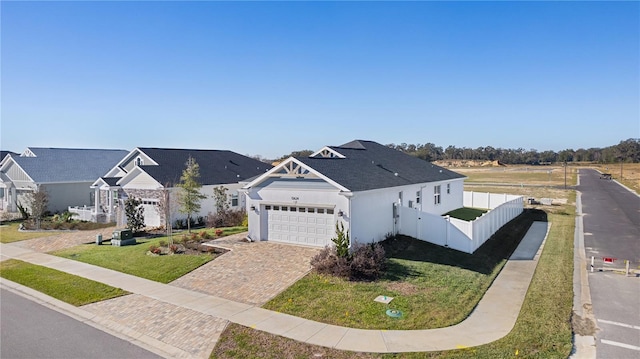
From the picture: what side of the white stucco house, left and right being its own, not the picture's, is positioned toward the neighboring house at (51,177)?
right

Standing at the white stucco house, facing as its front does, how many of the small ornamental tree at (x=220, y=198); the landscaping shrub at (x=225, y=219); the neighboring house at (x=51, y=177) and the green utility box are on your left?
0

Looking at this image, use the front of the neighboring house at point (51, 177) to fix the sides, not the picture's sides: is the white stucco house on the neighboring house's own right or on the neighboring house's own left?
on the neighboring house's own left

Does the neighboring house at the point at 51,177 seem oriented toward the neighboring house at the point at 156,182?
no

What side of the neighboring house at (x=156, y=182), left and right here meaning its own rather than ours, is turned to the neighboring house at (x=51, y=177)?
right

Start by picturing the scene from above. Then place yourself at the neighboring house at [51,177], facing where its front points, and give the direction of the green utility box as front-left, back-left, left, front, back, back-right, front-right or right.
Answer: front-left

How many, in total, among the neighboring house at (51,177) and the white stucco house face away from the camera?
0

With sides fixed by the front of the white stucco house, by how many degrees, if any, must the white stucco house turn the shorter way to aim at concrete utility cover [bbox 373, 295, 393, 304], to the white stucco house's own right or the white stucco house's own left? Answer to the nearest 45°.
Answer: approximately 45° to the white stucco house's own left

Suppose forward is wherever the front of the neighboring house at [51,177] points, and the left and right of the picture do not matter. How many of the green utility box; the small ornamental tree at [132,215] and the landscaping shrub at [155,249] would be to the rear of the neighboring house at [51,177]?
0

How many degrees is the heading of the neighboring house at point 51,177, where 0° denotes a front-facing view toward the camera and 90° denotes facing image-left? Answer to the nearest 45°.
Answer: approximately 45°

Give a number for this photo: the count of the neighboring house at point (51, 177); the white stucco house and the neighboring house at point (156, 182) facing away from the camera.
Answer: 0

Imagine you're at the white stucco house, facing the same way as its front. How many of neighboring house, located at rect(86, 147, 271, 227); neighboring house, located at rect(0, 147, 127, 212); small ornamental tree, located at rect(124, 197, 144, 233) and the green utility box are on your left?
0

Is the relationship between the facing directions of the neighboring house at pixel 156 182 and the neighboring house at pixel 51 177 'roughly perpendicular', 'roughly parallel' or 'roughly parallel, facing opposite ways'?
roughly parallel

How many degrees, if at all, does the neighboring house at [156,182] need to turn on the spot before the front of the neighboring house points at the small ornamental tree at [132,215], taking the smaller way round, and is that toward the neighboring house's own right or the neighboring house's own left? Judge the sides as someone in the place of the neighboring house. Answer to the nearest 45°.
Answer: approximately 45° to the neighboring house's own left

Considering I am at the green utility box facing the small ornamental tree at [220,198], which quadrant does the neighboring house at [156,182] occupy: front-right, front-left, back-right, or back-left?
front-left

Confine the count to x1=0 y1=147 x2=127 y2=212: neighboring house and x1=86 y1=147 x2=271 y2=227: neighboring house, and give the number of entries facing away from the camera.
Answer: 0

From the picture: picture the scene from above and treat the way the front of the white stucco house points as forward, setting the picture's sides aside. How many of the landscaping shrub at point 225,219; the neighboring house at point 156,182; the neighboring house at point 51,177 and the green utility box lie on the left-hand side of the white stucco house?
0

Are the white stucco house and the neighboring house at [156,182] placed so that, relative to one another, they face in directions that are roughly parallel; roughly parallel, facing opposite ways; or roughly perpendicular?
roughly parallel

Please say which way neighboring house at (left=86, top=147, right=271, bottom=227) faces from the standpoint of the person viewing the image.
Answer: facing the viewer and to the left of the viewer

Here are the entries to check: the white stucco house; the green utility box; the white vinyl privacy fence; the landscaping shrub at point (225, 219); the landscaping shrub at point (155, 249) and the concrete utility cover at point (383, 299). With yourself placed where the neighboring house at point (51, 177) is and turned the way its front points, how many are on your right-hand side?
0

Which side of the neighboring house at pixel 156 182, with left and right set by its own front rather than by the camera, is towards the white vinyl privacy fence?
left
